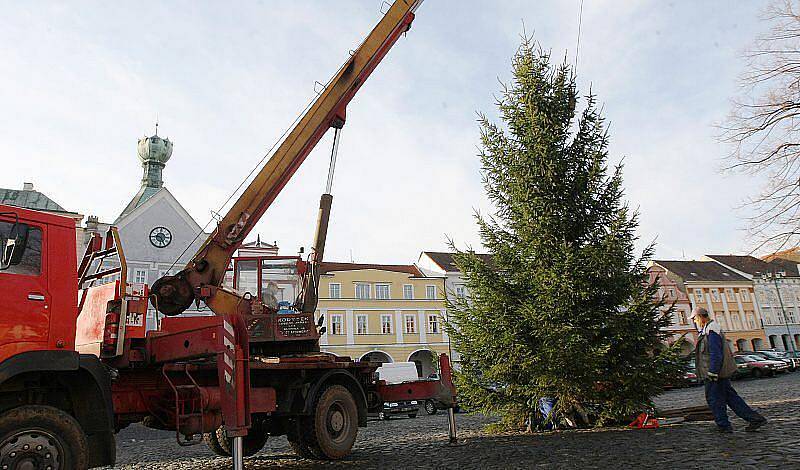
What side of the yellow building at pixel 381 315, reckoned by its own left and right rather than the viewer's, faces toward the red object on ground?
front

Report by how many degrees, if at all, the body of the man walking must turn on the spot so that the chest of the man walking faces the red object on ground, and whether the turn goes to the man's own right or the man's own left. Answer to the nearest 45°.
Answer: approximately 45° to the man's own right

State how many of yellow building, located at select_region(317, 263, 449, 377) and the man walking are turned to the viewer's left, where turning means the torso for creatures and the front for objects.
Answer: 1

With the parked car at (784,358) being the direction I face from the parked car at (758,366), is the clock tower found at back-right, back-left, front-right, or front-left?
back-left

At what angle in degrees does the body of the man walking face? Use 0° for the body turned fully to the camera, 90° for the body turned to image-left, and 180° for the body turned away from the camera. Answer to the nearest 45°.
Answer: approximately 90°

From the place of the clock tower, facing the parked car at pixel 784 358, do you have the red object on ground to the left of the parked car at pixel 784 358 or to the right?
right

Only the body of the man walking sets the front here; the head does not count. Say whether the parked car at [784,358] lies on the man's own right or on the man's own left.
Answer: on the man's own right

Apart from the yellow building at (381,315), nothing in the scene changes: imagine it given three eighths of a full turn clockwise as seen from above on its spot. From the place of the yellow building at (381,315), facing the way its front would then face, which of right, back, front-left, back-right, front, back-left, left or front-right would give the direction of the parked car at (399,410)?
back-left

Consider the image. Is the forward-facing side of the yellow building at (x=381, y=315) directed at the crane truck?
yes

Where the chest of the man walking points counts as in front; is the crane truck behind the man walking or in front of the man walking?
in front

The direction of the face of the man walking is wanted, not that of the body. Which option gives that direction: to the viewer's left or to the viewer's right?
to the viewer's left

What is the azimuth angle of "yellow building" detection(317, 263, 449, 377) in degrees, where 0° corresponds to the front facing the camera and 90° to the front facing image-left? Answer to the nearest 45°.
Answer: approximately 0°

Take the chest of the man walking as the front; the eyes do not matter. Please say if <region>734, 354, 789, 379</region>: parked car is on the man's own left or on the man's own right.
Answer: on the man's own right
